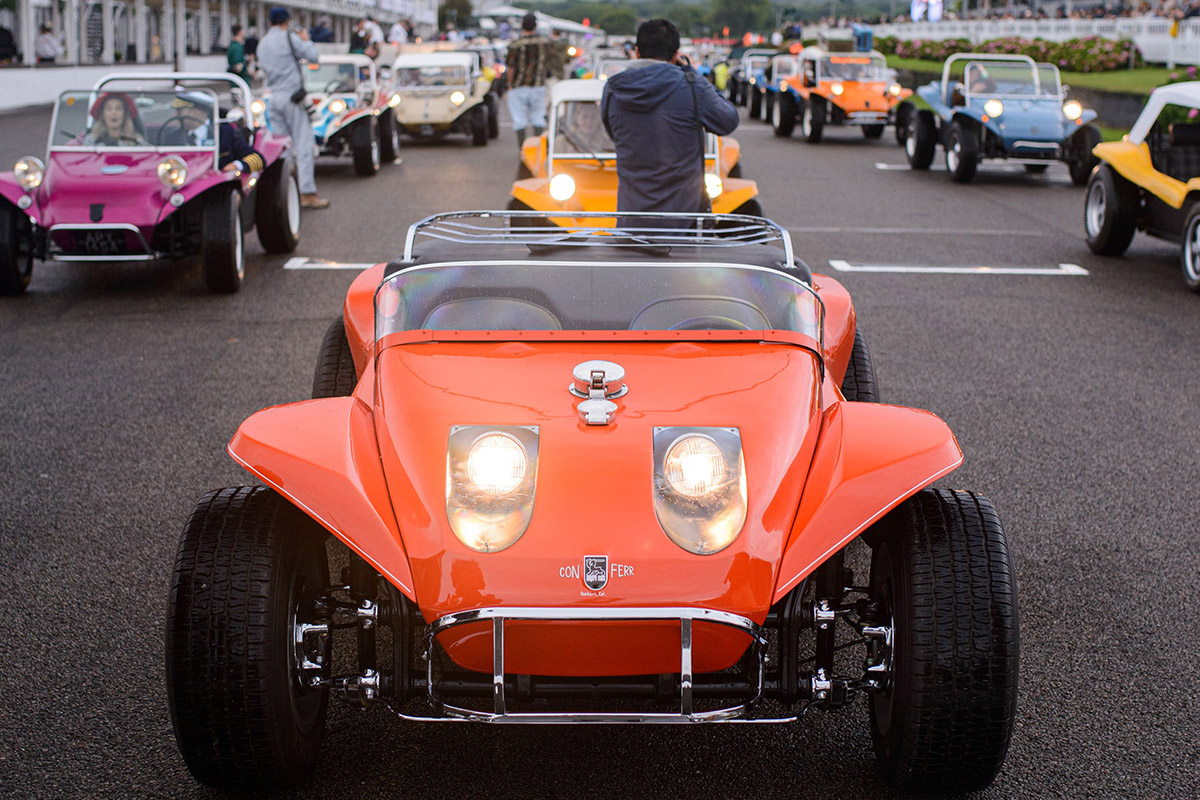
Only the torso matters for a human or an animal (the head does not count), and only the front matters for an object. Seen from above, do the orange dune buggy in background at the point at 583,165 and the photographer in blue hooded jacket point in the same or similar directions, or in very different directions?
very different directions

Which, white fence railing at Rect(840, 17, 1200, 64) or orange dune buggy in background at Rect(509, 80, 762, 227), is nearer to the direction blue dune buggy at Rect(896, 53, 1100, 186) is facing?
the orange dune buggy in background

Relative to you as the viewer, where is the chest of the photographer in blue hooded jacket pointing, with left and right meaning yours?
facing away from the viewer

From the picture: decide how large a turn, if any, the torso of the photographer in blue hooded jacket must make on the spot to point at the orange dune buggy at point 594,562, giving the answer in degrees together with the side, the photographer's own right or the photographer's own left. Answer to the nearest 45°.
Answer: approximately 180°

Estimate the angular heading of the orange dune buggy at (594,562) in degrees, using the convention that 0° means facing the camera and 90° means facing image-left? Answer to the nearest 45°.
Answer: approximately 0°

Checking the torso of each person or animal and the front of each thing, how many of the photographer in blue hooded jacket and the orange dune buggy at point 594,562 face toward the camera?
1

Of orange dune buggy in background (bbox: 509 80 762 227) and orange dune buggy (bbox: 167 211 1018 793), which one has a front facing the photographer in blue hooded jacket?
the orange dune buggy in background

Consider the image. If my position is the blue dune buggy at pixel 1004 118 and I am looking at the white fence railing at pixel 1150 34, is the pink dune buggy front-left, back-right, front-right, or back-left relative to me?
back-left

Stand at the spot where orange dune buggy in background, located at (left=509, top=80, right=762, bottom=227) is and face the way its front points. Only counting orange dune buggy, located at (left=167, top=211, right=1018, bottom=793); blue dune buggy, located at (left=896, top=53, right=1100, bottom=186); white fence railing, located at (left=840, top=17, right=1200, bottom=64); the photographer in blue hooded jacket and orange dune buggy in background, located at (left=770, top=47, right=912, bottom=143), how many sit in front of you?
2

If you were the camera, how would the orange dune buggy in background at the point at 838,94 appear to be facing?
facing the viewer and to the right of the viewer

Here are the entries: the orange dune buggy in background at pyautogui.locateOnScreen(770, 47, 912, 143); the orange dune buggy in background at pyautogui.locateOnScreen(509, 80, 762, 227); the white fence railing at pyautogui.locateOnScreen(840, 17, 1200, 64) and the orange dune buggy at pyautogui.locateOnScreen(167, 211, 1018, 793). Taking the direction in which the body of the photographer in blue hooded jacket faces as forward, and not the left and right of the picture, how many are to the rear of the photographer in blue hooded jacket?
1

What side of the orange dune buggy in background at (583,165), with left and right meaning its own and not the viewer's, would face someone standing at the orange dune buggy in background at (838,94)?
back

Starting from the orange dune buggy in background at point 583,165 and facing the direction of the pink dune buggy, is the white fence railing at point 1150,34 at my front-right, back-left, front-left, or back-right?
back-right

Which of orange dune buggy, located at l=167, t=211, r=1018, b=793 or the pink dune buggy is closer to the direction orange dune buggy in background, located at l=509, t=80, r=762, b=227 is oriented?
the orange dune buggy

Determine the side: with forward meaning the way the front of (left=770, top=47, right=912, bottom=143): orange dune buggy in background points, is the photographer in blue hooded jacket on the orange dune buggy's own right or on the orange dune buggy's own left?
on the orange dune buggy's own right
